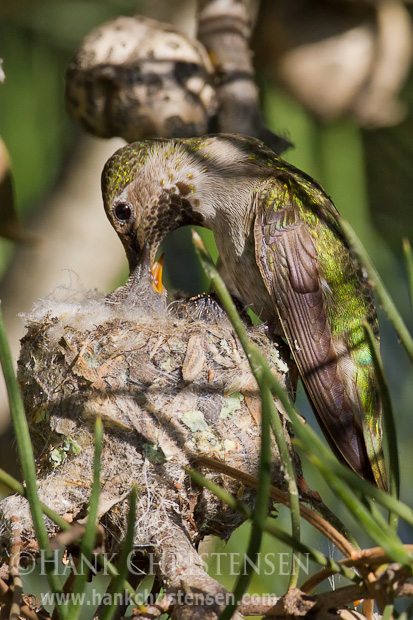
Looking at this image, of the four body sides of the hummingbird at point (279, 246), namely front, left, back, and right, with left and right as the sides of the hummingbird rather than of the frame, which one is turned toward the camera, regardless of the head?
left
